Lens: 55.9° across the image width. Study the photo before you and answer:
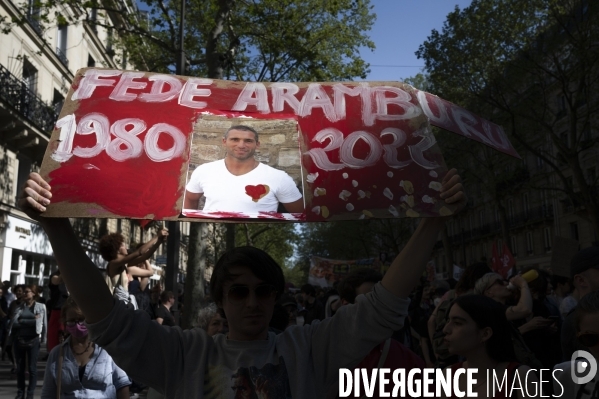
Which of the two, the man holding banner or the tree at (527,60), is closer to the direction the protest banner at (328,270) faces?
the man holding banner

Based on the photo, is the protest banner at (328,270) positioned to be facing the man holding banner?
yes

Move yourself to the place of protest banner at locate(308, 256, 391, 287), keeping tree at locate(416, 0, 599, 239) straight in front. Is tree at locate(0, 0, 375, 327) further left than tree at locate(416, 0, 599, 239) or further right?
right

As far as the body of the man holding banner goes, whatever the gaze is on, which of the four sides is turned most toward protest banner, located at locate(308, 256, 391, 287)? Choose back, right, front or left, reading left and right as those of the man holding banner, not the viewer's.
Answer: back

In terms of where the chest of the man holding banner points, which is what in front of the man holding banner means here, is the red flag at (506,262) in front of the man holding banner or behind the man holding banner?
behind

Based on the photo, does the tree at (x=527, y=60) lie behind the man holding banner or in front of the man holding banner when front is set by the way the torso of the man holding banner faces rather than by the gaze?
behind

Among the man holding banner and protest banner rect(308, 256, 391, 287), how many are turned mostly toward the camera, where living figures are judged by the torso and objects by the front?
2

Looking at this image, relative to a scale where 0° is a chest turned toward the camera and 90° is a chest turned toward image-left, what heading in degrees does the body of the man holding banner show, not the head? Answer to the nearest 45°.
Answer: approximately 0°
